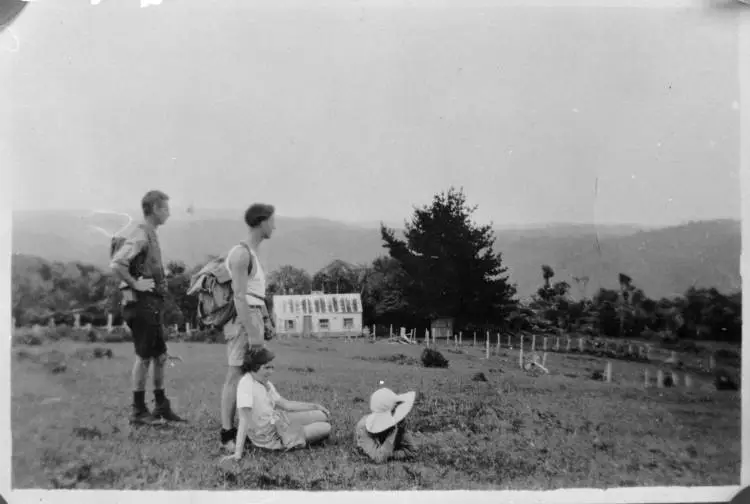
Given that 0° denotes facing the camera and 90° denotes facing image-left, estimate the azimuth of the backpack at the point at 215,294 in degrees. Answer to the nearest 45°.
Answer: approximately 90°

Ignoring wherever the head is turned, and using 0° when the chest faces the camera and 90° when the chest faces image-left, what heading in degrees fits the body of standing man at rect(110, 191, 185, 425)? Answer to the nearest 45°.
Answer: approximately 270°

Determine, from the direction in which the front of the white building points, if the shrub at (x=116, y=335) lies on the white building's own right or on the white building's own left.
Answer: on the white building's own right

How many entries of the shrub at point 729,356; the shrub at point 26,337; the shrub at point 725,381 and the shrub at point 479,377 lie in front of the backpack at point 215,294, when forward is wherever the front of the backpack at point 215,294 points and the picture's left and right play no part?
1

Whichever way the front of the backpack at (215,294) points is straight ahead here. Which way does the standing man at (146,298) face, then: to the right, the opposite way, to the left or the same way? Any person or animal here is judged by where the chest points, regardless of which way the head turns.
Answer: the opposite way

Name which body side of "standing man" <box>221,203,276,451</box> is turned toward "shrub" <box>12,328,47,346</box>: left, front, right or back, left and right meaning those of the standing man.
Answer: left

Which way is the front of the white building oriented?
toward the camera

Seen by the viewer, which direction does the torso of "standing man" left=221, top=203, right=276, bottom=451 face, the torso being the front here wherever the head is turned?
to the viewer's right

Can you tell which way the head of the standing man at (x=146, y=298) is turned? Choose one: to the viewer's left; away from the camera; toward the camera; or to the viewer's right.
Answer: to the viewer's right

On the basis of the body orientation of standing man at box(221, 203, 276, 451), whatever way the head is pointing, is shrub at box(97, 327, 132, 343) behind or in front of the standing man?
behind

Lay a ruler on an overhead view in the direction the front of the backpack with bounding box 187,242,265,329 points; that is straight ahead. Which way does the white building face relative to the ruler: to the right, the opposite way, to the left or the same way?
to the left

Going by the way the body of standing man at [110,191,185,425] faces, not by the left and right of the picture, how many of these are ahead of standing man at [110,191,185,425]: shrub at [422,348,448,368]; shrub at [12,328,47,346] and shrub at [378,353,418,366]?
2

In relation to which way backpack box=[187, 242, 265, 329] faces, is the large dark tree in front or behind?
behind
